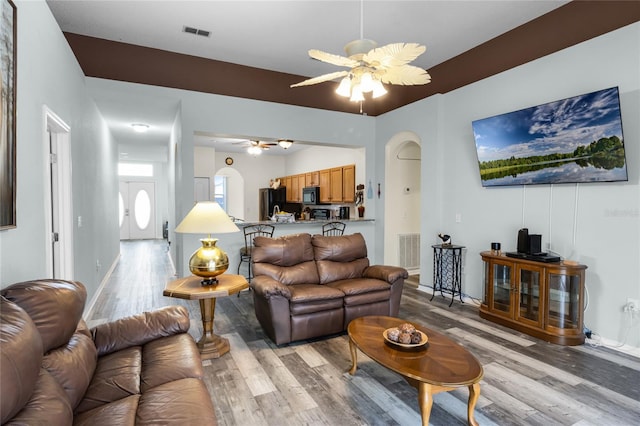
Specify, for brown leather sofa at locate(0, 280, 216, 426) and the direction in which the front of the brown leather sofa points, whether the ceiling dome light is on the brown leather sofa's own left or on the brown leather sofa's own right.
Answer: on the brown leather sofa's own left

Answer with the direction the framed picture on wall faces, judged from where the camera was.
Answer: facing to the right of the viewer

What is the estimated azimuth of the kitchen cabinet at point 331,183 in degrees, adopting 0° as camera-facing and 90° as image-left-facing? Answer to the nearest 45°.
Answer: approximately 45°

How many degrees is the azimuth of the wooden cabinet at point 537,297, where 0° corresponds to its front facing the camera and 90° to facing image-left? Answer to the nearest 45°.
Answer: approximately 45°

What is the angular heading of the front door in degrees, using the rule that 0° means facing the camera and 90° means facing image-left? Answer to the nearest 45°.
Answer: approximately 0°

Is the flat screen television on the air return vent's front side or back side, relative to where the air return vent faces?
on the front side

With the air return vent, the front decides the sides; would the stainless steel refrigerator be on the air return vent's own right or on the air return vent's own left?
on the air return vent's own right

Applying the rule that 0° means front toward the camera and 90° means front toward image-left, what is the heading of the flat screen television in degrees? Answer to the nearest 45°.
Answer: approximately 45°

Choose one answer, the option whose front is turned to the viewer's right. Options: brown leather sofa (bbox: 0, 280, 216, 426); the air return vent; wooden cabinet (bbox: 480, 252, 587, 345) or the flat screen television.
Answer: the brown leather sofa

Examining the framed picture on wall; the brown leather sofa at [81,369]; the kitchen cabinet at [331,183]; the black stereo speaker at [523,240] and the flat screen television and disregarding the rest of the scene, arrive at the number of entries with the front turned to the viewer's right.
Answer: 2

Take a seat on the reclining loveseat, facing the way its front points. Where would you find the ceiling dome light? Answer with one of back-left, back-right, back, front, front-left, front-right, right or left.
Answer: back

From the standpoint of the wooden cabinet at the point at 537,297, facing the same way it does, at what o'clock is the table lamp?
The table lamp is roughly at 12 o'clock from the wooden cabinet.

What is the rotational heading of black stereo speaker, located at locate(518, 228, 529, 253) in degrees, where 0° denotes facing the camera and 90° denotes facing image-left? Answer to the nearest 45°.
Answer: approximately 45°

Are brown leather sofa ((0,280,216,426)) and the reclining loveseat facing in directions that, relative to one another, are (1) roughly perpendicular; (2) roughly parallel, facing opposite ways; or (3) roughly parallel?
roughly perpendicular

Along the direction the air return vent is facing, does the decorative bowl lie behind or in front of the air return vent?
in front
